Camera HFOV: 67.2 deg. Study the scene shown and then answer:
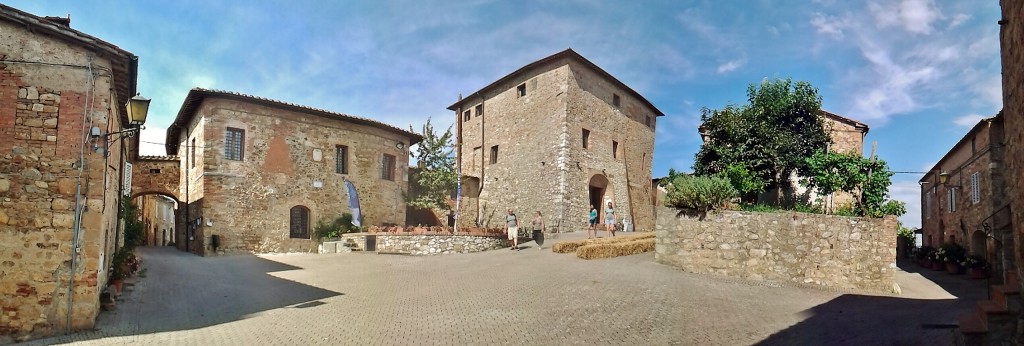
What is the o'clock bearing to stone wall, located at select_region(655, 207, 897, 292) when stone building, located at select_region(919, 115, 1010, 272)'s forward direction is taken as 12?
The stone wall is roughly at 11 o'clock from the stone building.

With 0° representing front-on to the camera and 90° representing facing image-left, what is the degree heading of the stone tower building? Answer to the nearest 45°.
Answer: approximately 315°

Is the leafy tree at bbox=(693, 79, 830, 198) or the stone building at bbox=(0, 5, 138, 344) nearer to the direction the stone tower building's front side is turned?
the leafy tree

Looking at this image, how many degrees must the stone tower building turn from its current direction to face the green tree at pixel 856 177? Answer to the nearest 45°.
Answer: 0° — it already faces it

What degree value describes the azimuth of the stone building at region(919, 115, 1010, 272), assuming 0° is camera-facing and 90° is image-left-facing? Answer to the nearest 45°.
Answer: approximately 45°

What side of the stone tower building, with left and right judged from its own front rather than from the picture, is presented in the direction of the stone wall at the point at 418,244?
right

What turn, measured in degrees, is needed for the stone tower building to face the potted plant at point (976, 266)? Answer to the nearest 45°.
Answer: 0° — it already faces it
